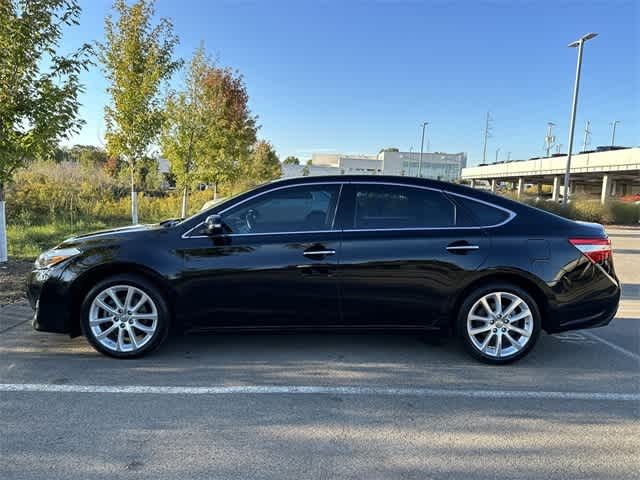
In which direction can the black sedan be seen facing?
to the viewer's left

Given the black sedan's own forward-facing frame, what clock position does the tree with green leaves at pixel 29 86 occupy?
The tree with green leaves is roughly at 1 o'clock from the black sedan.

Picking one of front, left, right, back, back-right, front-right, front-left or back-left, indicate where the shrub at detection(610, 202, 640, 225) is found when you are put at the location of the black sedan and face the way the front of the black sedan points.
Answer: back-right

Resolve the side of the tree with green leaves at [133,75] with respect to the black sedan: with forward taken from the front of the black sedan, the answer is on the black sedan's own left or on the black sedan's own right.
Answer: on the black sedan's own right

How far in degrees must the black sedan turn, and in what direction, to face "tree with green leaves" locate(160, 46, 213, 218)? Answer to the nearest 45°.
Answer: approximately 45° to its right

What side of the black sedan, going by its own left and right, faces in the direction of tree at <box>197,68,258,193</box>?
right
